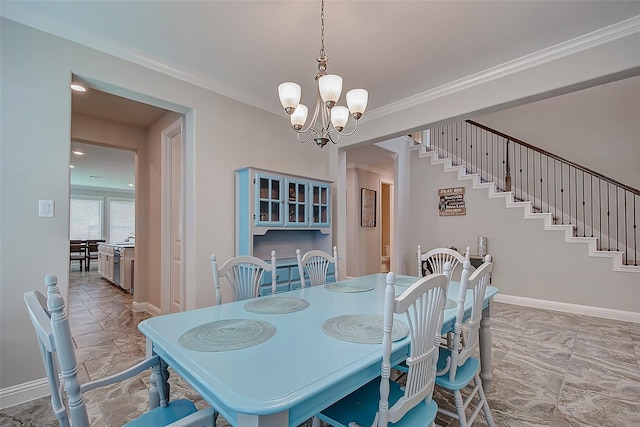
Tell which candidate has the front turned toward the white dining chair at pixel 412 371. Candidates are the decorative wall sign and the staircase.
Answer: the decorative wall sign

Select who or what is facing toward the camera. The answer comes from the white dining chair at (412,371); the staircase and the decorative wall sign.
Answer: the decorative wall sign

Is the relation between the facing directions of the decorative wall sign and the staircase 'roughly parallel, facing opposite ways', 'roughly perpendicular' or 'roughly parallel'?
roughly perpendicular

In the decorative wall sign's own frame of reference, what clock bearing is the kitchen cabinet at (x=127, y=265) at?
The kitchen cabinet is roughly at 2 o'clock from the decorative wall sign.

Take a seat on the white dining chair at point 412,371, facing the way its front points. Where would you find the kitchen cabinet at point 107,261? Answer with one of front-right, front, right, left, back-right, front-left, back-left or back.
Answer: front

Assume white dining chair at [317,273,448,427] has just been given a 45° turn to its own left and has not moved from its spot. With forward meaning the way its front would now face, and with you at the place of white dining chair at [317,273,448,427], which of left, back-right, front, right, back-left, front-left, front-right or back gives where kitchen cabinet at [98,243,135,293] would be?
front-right

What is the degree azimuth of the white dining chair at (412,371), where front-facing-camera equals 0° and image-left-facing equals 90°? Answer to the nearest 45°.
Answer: approximately 135°

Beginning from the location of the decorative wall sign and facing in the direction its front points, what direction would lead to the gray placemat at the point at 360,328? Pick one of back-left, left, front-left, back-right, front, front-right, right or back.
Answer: front

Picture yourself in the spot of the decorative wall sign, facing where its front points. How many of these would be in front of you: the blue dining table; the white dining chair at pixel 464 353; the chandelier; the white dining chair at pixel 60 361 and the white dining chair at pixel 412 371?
5

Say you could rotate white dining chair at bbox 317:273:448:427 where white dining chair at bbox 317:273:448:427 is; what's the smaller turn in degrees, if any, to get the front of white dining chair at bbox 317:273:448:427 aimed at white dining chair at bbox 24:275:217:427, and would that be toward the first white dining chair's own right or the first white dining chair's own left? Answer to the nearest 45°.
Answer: approximately 90° to the first white dining chair's own left

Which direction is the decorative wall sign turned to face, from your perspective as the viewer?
facing the viewer

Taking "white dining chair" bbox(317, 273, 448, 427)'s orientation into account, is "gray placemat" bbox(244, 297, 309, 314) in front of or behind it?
in front

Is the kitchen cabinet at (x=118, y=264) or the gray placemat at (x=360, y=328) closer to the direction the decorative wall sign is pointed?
the gray placemat
